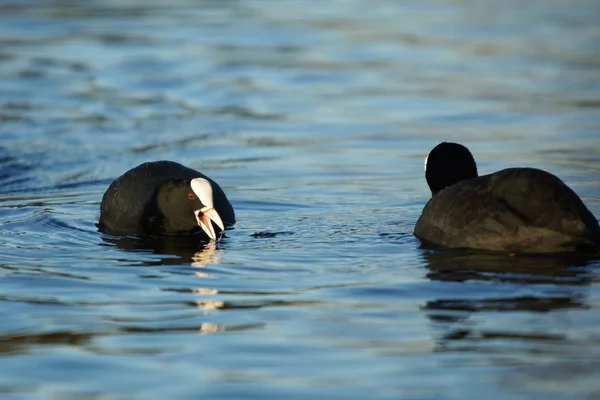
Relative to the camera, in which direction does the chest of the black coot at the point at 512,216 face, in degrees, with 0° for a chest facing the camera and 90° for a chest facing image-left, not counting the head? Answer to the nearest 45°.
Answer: approximately 135°

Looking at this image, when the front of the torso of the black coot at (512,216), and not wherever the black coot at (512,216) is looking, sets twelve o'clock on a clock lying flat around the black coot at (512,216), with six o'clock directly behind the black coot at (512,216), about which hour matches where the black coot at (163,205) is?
the black coot at (163,205) is roughly at 11 o'clock from the black coot at (512,216).

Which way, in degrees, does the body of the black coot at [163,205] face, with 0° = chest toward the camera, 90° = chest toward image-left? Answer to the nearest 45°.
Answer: approximately 315°

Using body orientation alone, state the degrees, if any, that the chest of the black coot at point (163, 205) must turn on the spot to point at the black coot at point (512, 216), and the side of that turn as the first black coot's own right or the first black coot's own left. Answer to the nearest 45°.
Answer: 0° — it already faces it

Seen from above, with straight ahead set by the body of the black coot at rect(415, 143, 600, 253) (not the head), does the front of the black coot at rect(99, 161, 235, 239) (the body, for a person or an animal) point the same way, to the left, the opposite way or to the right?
the opposite way
